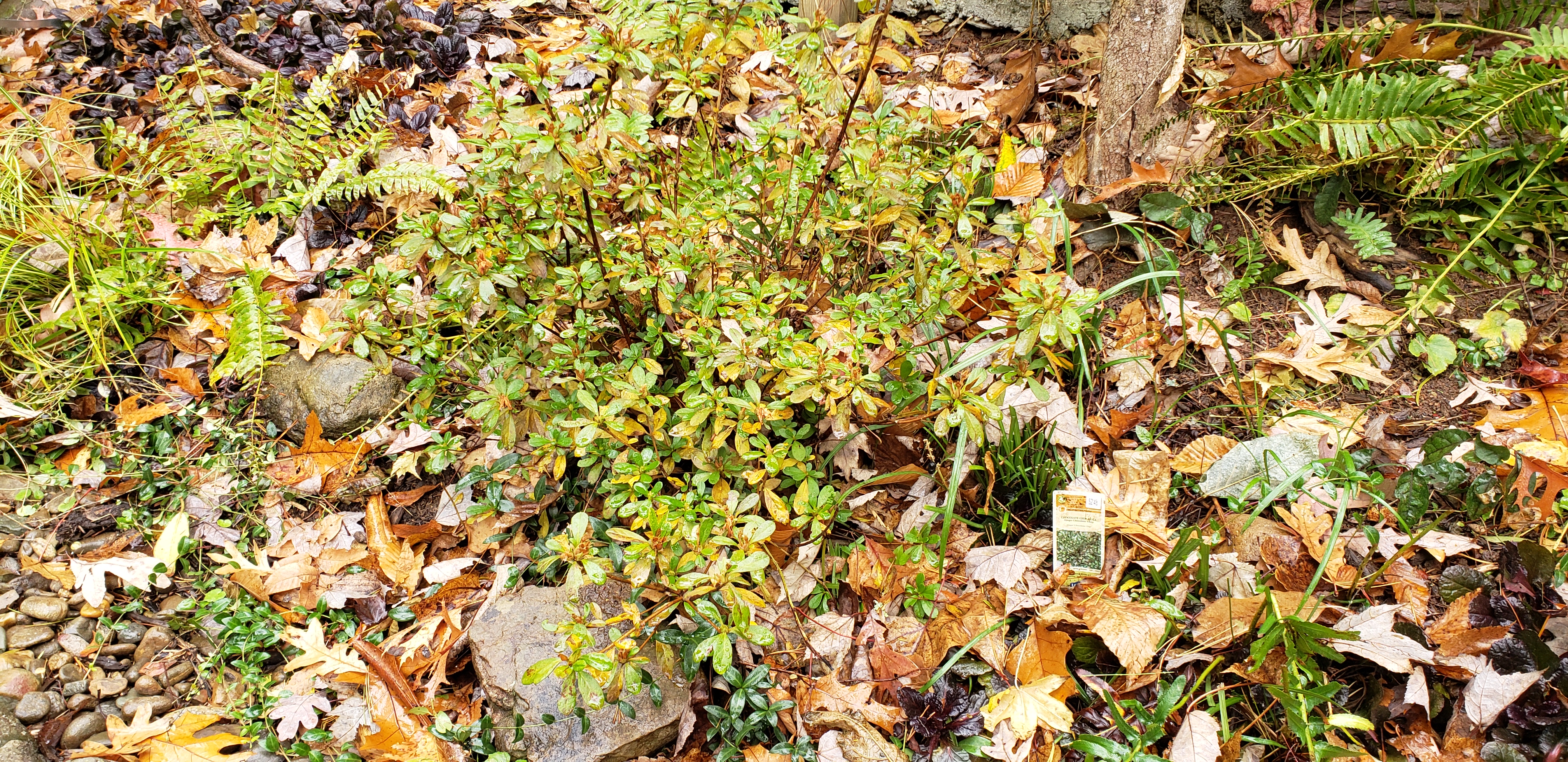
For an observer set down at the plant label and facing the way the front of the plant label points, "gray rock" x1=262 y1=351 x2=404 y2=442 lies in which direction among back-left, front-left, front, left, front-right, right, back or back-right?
right

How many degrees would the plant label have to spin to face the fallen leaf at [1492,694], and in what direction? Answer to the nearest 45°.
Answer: approximately 90° to its left

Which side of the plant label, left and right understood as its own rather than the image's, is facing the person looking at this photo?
front

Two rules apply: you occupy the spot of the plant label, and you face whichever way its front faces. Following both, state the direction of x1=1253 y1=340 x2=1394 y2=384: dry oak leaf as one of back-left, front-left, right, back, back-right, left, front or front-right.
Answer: back-left

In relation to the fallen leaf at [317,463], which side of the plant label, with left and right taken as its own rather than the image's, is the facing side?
right

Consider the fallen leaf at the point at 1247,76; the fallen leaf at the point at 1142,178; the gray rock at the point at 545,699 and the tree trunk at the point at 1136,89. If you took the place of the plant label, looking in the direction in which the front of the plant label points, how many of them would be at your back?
3

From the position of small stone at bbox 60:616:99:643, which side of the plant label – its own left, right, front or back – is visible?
right

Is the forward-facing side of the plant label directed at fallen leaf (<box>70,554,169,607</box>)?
no

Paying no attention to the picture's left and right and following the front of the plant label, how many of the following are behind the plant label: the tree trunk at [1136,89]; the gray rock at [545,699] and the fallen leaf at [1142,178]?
2

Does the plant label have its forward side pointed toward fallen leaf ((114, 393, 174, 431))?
no

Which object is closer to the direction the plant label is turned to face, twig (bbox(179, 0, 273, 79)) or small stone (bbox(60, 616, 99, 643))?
the small stone

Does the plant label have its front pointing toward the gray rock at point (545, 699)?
no

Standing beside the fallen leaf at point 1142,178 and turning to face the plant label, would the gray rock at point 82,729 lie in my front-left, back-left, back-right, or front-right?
front-right

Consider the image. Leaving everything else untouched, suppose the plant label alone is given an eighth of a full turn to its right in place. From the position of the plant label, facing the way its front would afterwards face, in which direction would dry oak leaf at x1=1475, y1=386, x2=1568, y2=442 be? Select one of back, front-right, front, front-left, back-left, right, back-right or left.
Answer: back
